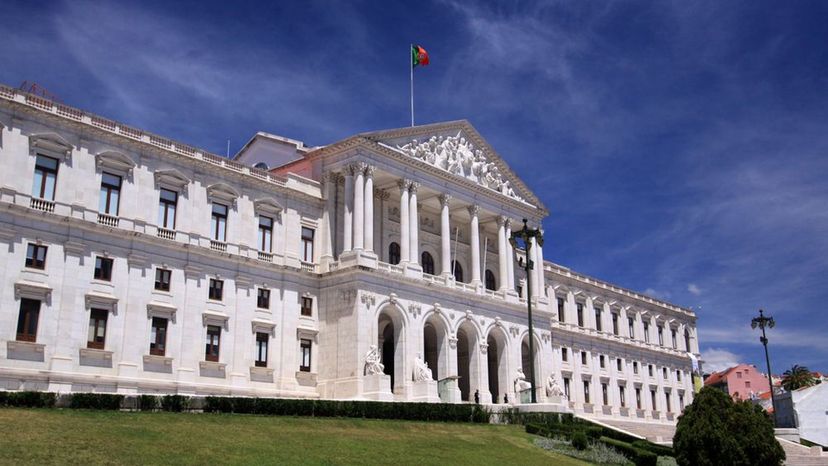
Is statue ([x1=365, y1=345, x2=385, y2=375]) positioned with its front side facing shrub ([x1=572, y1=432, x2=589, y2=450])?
yes

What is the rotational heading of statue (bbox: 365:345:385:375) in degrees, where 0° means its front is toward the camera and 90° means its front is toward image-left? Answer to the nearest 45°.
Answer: approximately 315°
